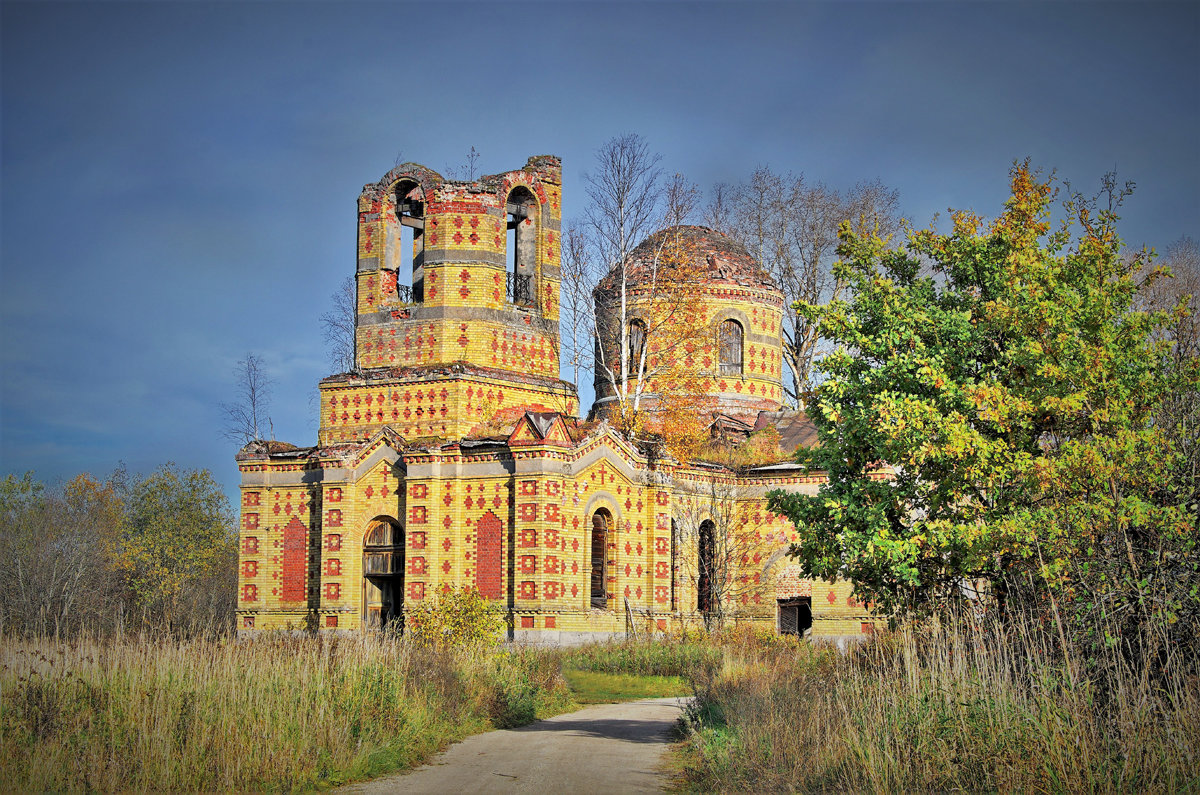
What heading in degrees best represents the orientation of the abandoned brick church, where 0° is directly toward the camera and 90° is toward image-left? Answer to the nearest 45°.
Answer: approximately 45°

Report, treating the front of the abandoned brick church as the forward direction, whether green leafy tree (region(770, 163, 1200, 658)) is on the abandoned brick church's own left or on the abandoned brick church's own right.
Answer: on the abandoned brick church's own left
